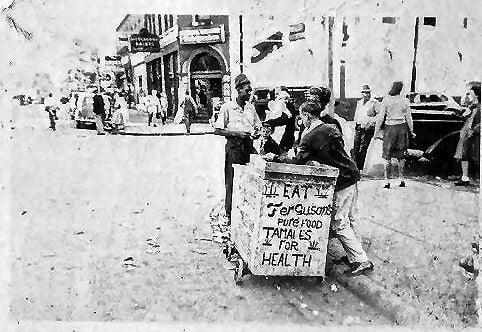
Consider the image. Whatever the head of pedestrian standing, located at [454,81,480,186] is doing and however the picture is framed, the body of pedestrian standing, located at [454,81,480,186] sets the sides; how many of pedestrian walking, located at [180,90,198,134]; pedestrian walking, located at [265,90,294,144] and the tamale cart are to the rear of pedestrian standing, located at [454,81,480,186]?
0

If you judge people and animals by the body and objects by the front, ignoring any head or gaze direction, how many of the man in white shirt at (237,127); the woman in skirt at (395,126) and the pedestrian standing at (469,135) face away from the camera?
1

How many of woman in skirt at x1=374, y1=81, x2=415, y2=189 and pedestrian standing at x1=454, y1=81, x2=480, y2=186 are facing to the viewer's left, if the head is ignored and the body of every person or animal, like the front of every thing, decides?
1

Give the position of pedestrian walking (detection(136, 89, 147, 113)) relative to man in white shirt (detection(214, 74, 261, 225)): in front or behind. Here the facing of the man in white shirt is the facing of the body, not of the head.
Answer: behind

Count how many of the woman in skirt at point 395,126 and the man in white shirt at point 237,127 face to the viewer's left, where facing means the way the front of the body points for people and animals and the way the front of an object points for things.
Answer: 0

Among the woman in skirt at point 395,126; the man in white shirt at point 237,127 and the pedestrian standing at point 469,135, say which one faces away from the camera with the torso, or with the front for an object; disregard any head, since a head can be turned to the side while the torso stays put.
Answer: the woman in skirt

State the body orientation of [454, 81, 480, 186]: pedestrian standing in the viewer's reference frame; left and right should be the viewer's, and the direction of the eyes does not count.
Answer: facing to the left of the viewer

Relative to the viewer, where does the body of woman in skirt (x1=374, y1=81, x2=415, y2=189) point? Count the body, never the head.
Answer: away from the camera
